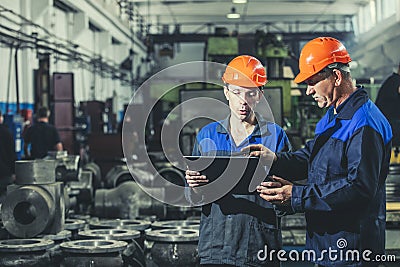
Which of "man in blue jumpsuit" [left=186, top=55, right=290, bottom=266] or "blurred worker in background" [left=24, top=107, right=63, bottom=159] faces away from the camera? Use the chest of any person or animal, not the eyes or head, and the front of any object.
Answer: the blurred worker in background

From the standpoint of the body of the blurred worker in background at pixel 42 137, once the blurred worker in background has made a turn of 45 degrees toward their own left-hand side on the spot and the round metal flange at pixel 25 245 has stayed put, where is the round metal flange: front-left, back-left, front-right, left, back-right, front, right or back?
back-left

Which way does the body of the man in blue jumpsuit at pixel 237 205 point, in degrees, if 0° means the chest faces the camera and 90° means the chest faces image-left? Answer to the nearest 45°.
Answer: approximately 0°

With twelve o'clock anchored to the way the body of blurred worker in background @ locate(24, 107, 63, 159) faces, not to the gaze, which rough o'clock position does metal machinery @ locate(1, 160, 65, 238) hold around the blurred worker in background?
The metal machinery is roughly at 6 o'clock from the blurred worker in background.

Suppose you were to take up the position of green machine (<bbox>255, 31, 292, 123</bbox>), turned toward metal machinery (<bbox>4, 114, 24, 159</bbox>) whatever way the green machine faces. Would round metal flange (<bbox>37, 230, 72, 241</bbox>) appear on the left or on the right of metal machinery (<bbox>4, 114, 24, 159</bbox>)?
left

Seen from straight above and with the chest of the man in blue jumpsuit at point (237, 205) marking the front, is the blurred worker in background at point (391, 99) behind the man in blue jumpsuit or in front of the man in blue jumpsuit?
behind

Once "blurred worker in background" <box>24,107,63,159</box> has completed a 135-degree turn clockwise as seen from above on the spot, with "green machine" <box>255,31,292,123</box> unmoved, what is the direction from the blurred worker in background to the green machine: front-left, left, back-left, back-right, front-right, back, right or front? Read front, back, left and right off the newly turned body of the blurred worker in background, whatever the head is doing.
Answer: front-left

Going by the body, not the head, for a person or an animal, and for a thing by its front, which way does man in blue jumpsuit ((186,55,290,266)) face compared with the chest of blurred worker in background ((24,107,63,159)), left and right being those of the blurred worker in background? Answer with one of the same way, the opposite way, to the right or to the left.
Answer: the opposite way

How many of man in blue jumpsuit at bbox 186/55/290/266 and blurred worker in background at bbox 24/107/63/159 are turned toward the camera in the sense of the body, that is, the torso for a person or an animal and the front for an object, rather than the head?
1

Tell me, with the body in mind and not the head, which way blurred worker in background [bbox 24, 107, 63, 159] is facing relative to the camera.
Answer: away from the camera

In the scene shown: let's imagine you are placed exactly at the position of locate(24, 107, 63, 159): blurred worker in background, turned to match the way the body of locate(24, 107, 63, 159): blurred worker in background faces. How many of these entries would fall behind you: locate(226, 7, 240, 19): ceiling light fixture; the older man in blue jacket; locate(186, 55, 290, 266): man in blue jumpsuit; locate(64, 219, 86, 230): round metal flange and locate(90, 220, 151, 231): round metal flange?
4

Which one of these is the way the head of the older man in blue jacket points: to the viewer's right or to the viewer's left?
to the viewer's left
